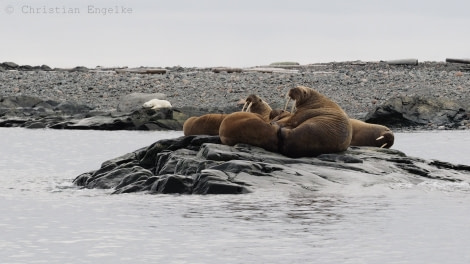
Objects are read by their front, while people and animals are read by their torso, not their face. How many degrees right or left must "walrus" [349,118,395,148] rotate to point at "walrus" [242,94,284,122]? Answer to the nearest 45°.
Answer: approximately 135° to its right

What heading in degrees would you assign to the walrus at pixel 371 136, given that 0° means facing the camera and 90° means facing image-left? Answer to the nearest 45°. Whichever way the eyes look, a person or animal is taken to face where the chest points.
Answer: approximately 270°

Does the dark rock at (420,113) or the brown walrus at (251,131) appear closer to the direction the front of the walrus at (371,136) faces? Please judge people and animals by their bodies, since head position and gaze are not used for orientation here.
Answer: the dark rock

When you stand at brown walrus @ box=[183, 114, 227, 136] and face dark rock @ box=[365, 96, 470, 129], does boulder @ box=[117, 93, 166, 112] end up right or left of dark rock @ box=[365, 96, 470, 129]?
left

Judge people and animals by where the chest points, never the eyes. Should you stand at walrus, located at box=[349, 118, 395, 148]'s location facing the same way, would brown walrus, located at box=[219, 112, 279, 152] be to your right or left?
on your right

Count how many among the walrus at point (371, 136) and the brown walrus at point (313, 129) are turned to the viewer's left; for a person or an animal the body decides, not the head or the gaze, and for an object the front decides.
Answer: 1

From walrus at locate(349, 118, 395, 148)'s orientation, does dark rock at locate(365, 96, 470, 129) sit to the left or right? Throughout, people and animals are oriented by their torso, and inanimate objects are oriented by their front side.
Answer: on its left

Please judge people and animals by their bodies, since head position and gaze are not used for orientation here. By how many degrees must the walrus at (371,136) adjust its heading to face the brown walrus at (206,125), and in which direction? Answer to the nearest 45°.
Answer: approximately 135° to its right

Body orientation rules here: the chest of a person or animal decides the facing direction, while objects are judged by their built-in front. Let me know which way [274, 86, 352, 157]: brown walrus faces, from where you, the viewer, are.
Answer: facing to the left of the viewer

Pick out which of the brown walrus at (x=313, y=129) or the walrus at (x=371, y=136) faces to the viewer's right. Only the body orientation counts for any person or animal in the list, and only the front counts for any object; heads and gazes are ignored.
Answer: the walrus

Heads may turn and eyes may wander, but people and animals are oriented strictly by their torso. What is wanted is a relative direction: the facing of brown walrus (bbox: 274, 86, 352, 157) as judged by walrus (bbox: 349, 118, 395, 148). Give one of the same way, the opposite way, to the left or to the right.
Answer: the opposite way
